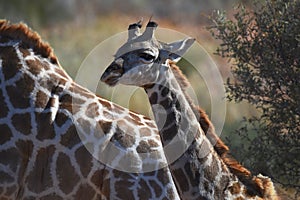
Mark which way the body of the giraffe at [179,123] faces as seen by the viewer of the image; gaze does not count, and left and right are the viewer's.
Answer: facing to the left of the viewer

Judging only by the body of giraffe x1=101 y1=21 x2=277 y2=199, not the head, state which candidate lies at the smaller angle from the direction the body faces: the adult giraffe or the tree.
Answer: the adult giraffe
